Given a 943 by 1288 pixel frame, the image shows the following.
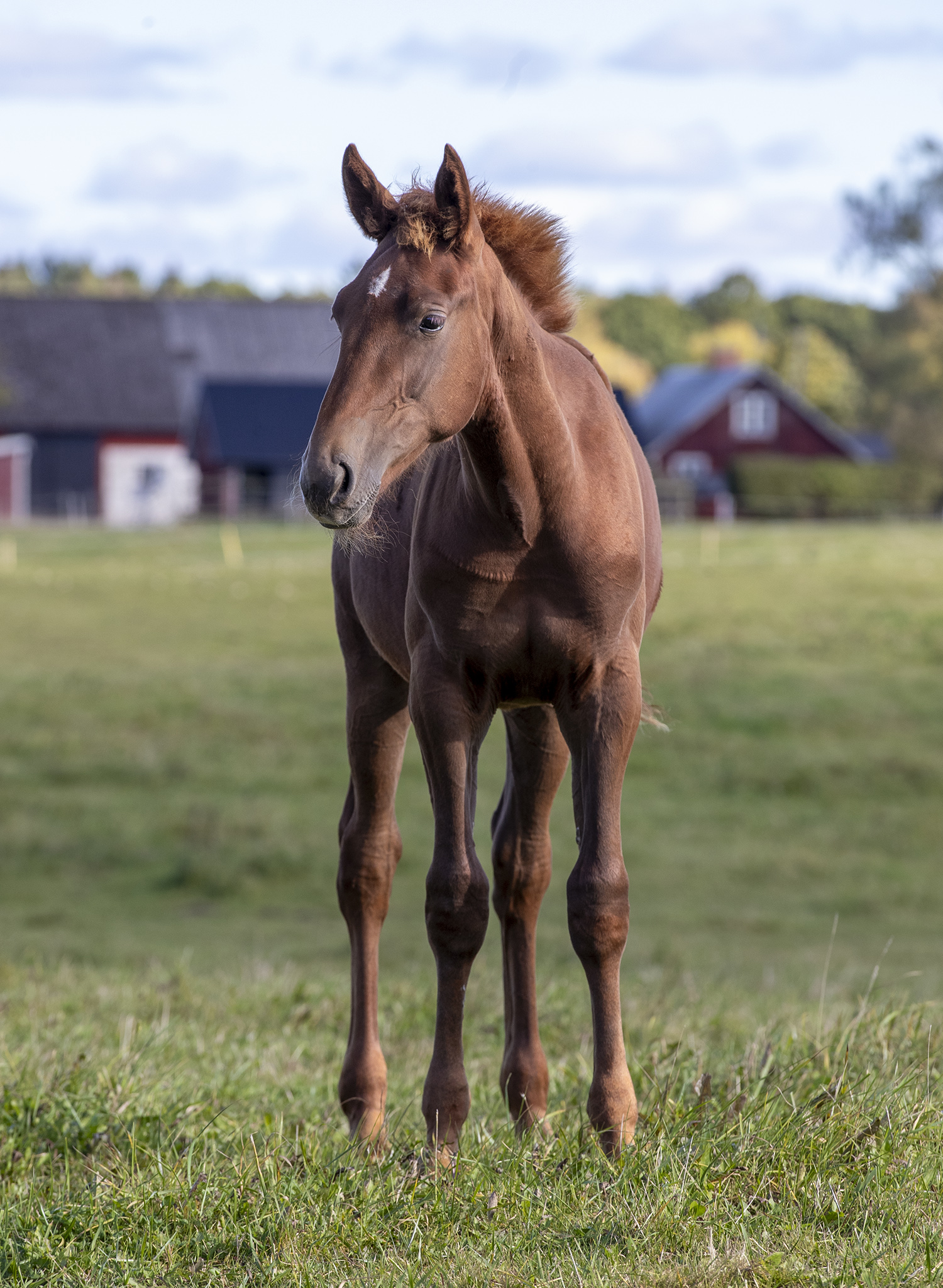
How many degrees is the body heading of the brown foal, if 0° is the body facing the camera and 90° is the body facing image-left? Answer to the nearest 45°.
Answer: approximately 0°
